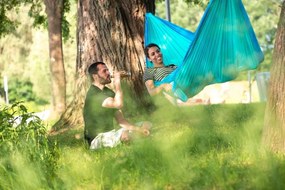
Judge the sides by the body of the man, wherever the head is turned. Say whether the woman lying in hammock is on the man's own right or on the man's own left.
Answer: on the man's own left

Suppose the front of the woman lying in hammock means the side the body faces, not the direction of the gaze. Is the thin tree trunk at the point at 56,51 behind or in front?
behind

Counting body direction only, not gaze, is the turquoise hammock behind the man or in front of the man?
in front

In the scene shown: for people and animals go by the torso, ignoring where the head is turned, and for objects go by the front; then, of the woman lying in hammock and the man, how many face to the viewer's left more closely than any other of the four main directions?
0

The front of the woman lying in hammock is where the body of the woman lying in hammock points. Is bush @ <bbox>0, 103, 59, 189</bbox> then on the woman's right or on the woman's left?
on the woman's right

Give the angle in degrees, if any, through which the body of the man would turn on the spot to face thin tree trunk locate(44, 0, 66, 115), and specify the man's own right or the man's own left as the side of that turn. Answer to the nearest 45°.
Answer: approximately 90° to the man's own left

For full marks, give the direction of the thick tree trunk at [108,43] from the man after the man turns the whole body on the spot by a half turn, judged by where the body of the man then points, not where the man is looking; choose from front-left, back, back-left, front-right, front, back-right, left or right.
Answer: right

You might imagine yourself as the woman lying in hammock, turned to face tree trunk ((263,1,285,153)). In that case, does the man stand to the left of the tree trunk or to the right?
right

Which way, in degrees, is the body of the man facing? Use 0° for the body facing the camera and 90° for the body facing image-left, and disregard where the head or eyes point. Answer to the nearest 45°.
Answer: approximately 270°

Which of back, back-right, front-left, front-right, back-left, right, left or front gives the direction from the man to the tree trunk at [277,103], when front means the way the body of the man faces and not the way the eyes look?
front-right

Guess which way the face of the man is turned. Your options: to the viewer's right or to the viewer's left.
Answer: to the viewer's right

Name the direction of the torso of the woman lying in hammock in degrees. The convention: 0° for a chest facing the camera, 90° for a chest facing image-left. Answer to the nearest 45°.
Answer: approximately 315°
